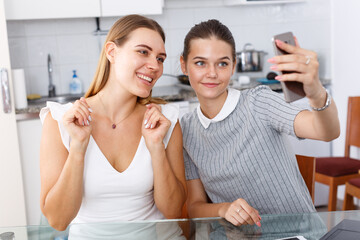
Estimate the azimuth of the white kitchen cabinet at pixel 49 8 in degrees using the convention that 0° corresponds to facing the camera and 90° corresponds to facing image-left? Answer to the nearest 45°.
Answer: approximately 0°

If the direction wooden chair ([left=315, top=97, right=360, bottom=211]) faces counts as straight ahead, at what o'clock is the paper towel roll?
The paper towel roll is roughly at 1 o'clock from the wooden chair.

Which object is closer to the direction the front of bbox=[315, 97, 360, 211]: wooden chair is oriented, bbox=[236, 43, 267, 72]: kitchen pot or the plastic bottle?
the plastic bottle

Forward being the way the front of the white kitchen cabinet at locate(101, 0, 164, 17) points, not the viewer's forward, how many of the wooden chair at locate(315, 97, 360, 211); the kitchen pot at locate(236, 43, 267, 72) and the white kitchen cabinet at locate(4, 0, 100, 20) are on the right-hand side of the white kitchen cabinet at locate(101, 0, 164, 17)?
1

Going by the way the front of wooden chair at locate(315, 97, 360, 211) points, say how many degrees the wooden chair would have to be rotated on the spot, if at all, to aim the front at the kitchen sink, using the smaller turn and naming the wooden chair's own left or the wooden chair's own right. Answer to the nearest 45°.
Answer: approximately 45° to the wooden chair's own right

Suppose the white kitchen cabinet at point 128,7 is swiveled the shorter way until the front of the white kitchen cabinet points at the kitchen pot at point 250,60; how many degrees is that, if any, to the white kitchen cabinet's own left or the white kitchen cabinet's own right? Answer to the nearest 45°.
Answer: approximately 90° to the white kitchen cabinet's own left

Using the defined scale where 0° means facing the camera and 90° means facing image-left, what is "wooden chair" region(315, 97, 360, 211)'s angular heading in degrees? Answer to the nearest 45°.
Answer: approximately 45°

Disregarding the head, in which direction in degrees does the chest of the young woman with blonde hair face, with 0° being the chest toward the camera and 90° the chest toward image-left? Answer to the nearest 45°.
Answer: approximately 0°

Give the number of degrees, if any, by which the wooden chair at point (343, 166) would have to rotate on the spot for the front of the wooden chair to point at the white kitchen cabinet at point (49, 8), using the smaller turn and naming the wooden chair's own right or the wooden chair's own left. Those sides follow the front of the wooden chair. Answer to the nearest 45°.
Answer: approximately 45° to the wooden chair's own right

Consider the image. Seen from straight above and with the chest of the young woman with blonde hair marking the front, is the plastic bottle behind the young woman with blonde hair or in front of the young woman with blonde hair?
behind
